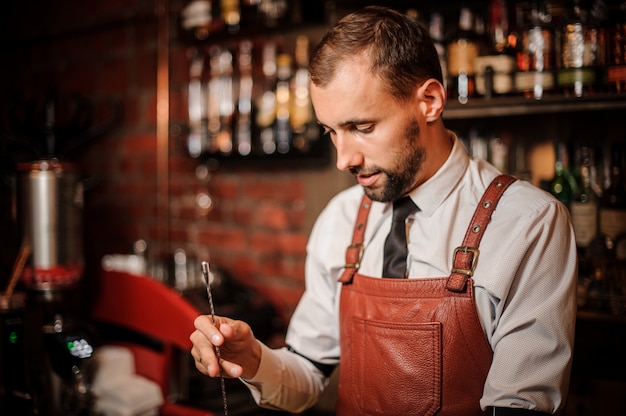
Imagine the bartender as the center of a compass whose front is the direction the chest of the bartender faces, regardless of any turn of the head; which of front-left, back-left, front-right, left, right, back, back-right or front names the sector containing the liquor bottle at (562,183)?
back

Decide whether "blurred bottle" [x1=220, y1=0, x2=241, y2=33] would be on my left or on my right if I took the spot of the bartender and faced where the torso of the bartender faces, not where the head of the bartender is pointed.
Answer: on my right

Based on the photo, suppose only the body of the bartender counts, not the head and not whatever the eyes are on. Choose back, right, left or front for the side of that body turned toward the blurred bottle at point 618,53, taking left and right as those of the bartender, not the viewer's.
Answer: back

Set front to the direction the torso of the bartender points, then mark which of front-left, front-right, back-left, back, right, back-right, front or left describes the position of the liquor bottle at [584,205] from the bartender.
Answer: back

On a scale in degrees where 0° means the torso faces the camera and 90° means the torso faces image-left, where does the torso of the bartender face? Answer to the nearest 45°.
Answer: approximately 45°

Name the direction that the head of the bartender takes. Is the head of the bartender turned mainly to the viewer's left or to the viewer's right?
to the viewer's left
